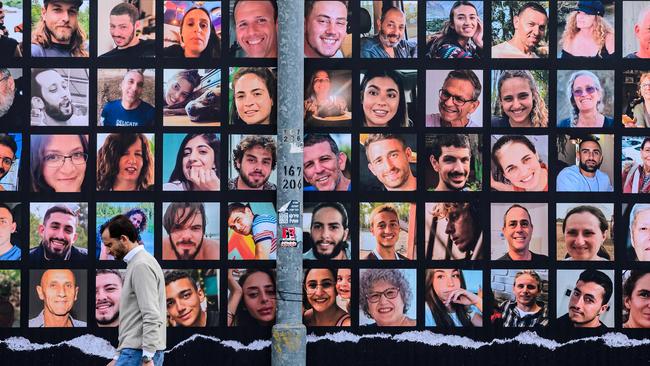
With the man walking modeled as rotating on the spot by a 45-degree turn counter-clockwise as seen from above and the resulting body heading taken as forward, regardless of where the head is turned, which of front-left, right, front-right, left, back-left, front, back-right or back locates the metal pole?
back

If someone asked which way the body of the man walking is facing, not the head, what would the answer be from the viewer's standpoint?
to the viewer's left
